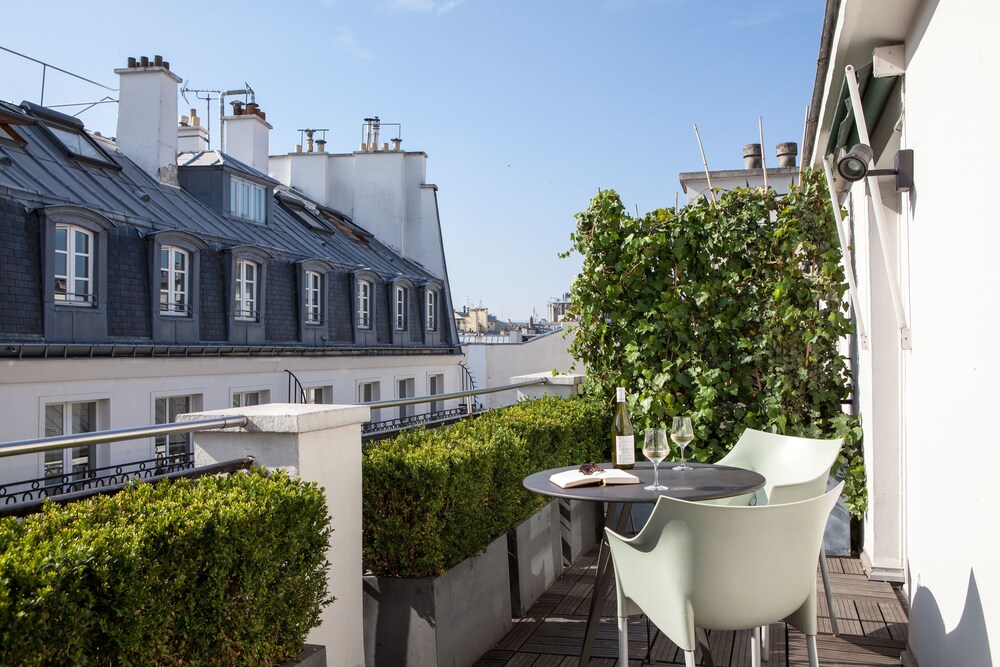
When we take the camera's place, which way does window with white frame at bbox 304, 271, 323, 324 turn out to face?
facing the viewer and to the right of the viewer

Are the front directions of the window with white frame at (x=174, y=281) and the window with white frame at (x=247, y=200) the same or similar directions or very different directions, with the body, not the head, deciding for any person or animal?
same or similar directions

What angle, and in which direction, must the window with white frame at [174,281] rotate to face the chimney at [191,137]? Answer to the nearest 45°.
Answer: approximately 135° to its left

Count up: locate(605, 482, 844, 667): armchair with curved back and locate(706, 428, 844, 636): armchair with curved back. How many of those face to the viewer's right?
0

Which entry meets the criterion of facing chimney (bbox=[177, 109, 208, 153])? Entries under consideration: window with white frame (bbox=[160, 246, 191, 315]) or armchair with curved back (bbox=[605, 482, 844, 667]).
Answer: the armchair with curved back

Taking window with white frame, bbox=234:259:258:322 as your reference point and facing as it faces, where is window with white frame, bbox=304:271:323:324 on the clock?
window with white frame, bbox=304:271:323:324 is roughly at 9 o'clock from window with white frame, bbox=234:259:258:322.

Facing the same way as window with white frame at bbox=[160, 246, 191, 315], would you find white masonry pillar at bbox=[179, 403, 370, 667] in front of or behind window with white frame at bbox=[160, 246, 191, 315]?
in front

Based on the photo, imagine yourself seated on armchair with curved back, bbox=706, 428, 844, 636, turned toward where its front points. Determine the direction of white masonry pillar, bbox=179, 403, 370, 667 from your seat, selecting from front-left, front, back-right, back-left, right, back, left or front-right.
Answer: front

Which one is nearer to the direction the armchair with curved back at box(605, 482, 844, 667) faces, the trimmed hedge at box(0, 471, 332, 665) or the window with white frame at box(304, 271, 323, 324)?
the window with white frame

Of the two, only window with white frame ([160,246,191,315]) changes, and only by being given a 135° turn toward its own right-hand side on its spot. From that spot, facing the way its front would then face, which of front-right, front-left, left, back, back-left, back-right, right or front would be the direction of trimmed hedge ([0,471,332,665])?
left

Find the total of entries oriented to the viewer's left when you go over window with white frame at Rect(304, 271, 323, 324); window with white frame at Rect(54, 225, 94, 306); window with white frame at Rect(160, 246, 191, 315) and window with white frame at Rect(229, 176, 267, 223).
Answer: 0

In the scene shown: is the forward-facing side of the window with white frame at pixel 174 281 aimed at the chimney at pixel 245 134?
no

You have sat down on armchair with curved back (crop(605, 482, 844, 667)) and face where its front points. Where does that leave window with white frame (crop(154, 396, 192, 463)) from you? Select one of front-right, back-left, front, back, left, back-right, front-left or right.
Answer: front

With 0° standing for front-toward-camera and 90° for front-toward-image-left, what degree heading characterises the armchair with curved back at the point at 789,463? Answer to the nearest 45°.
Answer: approximately 45°

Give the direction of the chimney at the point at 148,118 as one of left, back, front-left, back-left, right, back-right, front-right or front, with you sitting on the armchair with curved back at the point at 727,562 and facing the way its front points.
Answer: front

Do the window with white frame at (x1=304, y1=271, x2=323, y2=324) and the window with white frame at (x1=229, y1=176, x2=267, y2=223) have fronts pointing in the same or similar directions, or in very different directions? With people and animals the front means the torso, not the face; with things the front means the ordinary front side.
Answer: same or similar directions

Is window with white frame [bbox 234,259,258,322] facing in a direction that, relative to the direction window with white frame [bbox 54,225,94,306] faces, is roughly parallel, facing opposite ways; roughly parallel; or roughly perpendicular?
roughly parallel

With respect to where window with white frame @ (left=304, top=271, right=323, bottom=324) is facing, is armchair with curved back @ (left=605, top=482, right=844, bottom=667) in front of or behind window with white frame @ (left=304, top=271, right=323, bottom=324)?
in front

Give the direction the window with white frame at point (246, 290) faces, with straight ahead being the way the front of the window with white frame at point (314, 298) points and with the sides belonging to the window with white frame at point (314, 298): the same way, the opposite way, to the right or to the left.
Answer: the same way
